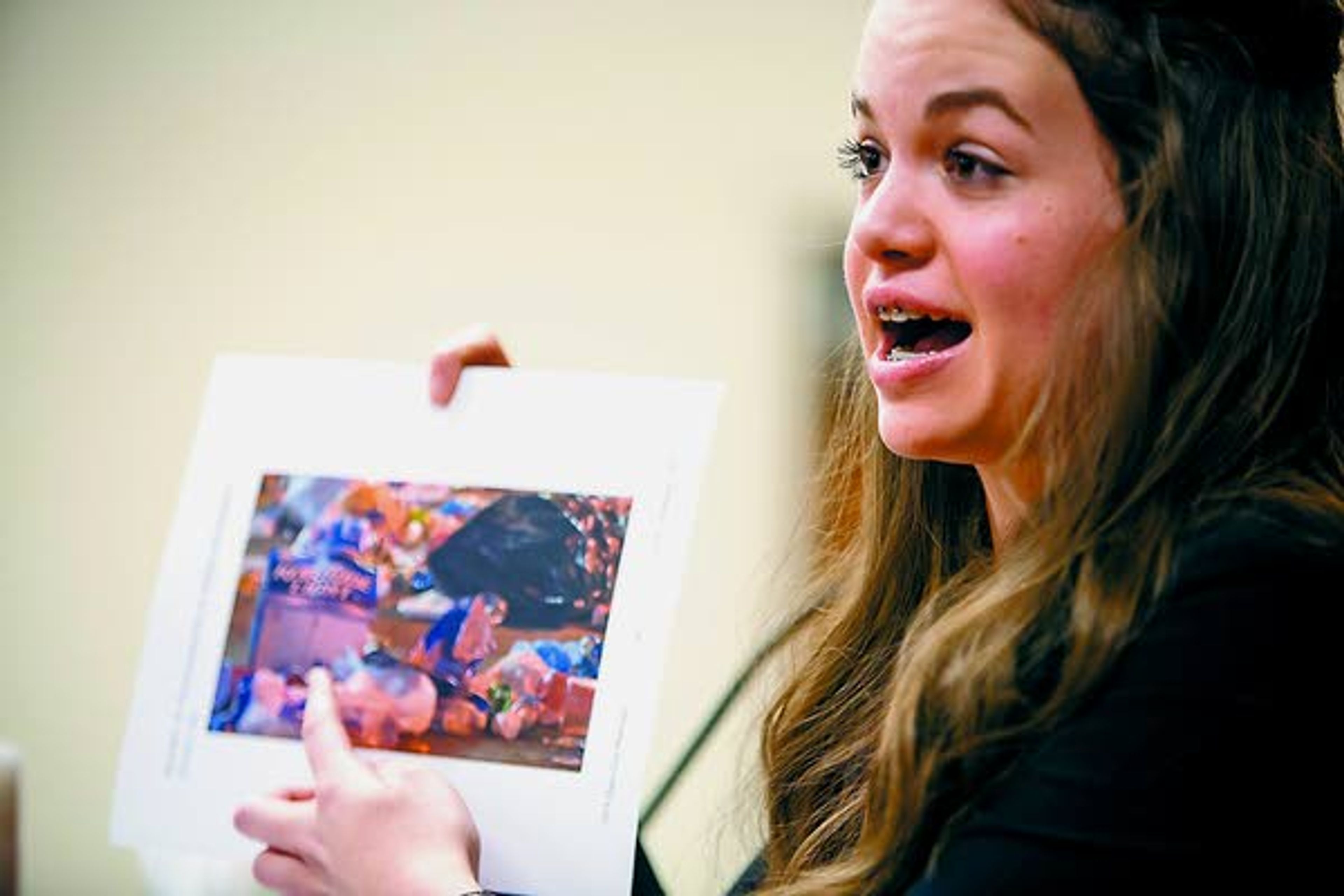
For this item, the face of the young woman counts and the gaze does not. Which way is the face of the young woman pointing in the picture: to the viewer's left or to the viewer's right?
to the viewer's left

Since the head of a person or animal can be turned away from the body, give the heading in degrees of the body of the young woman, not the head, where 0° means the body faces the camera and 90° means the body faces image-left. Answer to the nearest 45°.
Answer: approximately 45°
